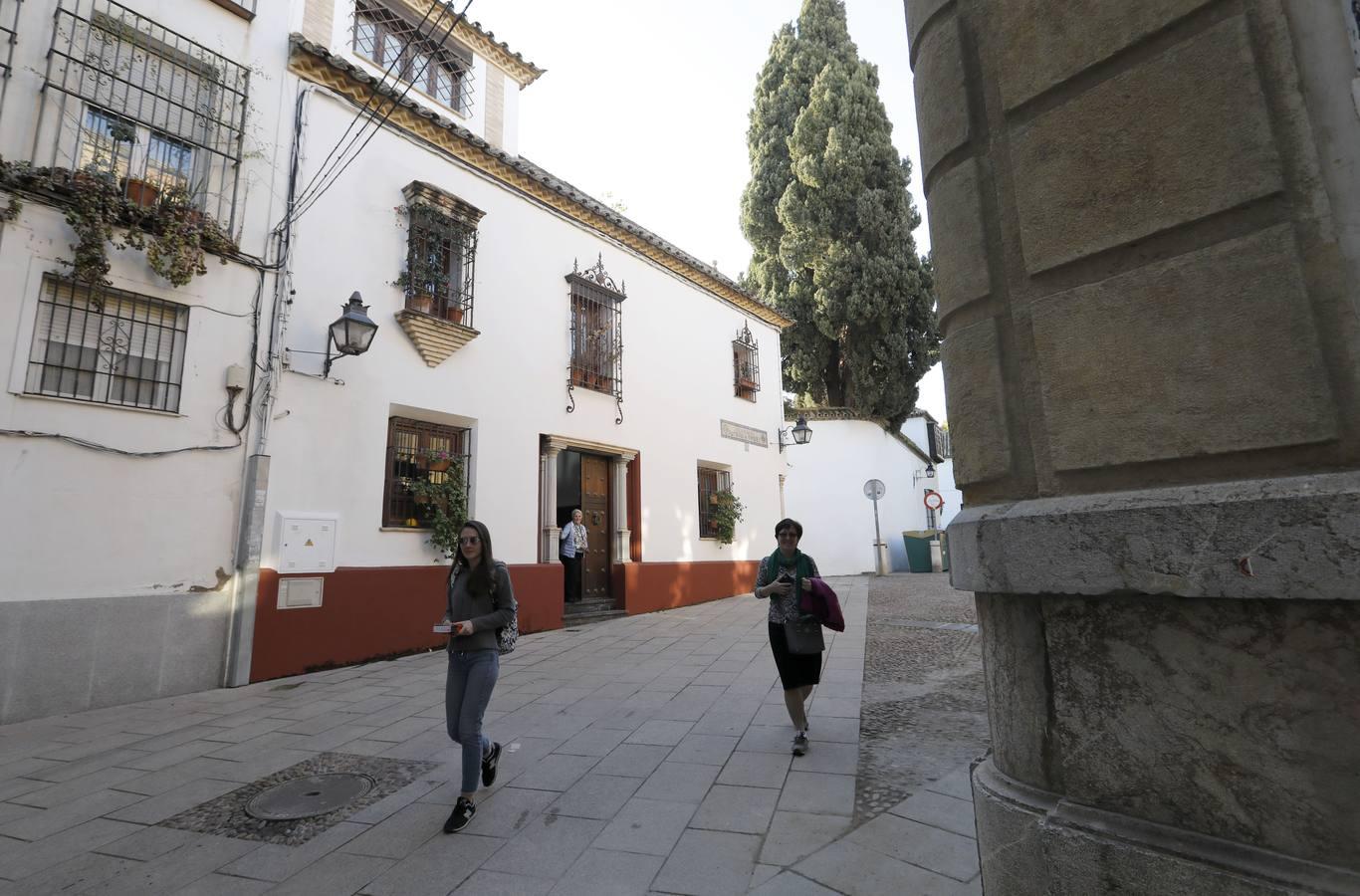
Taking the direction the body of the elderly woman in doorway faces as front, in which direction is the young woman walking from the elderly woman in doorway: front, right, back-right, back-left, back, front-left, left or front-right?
front-right

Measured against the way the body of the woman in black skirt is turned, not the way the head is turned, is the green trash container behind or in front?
behind

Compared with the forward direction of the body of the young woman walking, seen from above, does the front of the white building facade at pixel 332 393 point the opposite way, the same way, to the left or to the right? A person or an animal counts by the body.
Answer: to the left

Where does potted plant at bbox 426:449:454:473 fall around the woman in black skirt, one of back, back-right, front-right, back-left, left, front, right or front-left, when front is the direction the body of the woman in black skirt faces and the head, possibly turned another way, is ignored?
back-right

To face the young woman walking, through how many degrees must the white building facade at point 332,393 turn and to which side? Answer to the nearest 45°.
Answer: approximately 45° to its right

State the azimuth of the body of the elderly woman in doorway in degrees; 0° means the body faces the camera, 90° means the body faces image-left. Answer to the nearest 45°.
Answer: approximately 315°

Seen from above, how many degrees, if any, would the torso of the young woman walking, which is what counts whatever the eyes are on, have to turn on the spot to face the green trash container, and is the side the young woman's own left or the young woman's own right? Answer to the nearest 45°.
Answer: approximately 180°

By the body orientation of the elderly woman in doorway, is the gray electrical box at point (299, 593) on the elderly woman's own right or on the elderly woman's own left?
on the elderly woman's own right

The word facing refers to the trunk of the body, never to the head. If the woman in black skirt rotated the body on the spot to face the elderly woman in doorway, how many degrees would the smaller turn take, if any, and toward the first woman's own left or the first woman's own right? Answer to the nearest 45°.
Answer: approximately 135° to the first woman's own right

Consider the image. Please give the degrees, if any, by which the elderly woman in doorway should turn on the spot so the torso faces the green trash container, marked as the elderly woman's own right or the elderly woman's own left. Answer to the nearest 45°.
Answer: approximately 90° to the elderly woman's own left

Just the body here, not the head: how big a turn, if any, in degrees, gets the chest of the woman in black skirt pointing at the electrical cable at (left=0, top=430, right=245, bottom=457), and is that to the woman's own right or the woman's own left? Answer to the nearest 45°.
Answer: approximately 90° to the woman's own right

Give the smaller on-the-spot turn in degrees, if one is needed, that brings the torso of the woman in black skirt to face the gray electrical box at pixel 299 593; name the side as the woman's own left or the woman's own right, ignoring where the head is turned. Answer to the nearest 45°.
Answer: approximately 90° to the woman's own right
